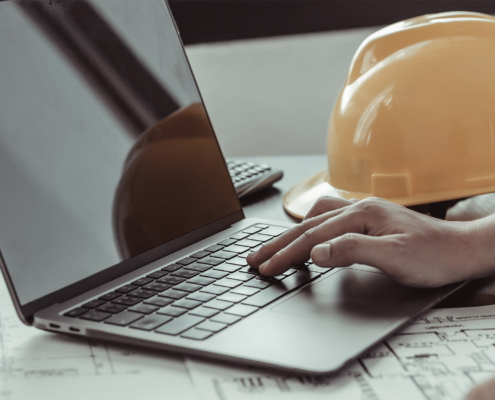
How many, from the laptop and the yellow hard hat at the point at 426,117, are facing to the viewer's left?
1

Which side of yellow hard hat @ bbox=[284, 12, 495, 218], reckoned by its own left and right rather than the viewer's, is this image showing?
left
